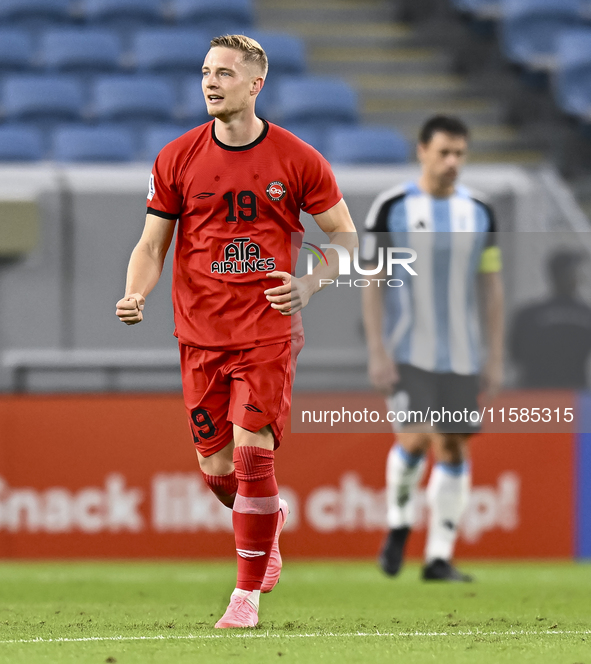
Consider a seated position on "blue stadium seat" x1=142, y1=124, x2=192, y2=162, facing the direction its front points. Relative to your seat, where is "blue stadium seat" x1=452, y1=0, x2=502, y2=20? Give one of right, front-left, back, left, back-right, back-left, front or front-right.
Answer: back-left

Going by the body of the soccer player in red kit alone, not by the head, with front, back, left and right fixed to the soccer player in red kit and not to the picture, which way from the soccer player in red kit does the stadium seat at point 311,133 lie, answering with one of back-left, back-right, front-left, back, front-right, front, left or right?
back

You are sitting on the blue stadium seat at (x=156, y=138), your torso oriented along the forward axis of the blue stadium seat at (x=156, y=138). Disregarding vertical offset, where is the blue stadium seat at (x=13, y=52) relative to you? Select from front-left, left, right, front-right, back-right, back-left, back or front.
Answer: back-right

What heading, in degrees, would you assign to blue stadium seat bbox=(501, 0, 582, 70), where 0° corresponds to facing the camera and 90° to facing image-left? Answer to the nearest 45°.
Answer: approximately 0°

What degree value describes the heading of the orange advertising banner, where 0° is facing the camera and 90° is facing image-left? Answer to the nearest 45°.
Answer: approximately 0°

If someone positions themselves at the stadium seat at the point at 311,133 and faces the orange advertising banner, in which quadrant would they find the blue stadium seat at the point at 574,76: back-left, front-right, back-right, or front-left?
back-left

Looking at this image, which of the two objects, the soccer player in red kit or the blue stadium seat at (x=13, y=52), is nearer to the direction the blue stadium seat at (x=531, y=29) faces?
the soccer player in red kit

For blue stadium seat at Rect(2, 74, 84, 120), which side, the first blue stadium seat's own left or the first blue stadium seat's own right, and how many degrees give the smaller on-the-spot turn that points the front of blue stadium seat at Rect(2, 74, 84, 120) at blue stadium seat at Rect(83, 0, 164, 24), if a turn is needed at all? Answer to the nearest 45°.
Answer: approximately 135° to the first blue stadium seat's own left
